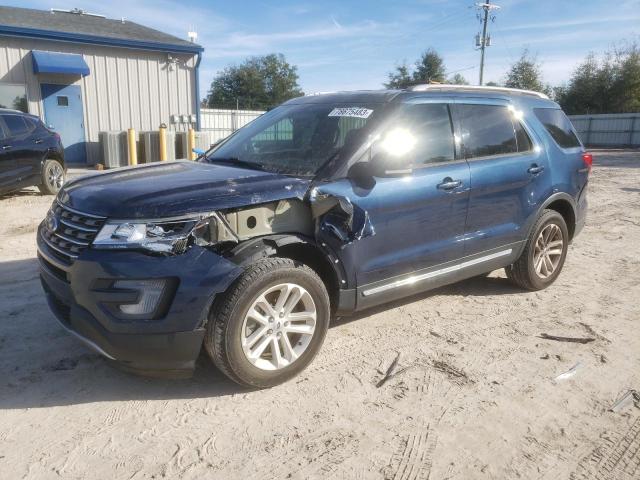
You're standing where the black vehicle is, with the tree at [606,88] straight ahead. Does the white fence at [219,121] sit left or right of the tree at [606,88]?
left

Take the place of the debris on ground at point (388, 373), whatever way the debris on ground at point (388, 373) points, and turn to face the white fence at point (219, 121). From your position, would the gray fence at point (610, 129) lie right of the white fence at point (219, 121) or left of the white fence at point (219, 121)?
right

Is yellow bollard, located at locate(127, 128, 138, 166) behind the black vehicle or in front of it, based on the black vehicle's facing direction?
behind

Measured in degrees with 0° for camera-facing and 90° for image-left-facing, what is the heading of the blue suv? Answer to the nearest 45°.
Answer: approximately 45°

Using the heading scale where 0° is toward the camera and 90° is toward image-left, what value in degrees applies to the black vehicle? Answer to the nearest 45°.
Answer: approximately 45°

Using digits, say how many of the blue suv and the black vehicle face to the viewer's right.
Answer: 0

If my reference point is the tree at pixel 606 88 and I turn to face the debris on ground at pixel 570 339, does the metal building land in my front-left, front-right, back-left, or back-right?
front-right

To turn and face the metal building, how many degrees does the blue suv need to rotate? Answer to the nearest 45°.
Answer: approximately 90° to its right

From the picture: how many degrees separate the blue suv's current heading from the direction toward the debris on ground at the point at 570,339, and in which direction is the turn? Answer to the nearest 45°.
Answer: approximately 135° to its left
